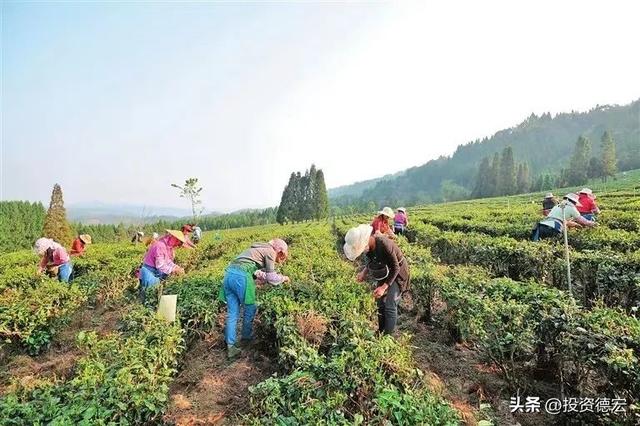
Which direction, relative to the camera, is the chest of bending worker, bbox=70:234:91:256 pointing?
to the viewer's right

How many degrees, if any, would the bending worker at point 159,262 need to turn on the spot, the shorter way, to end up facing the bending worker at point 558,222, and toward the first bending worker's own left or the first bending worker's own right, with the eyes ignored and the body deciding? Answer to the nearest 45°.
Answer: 0° — they already face them

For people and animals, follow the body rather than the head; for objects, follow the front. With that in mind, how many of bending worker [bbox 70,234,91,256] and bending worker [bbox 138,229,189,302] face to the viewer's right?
2

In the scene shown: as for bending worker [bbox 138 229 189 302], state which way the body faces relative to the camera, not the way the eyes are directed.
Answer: to the viewer's right

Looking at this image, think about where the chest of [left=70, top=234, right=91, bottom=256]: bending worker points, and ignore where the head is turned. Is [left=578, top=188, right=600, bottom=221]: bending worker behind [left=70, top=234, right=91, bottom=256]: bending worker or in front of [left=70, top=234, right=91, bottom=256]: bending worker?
in front

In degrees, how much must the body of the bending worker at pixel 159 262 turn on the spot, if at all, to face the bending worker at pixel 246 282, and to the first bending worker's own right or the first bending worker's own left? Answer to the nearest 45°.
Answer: approximately 45° to the first bending worker's own right

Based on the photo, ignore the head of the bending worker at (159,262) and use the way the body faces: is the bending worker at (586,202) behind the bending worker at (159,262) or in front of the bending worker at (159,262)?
in front

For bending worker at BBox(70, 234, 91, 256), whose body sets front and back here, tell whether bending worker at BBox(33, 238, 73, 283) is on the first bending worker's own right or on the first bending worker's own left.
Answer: on the first bending worker's own right
